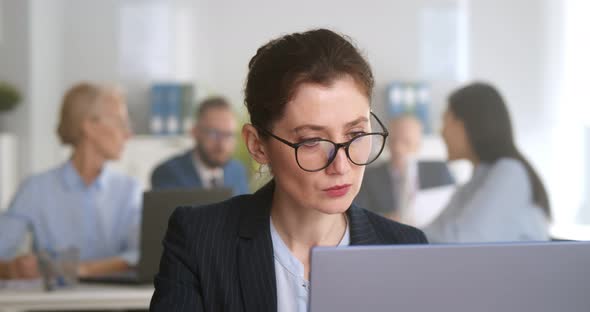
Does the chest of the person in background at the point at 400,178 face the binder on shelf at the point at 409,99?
no

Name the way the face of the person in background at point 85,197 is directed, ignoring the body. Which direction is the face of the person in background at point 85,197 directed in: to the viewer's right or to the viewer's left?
to the viewer's right

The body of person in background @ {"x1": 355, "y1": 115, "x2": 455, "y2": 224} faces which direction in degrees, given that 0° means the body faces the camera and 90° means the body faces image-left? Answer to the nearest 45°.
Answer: approximately 0°

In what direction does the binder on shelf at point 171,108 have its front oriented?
toward the camera

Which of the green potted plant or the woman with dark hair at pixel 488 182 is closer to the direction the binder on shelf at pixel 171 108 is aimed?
the woman with dark hair

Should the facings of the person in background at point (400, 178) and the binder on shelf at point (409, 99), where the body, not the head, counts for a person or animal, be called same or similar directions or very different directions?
same or similar directions

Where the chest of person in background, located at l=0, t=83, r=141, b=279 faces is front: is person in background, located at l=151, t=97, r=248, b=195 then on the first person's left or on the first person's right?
on the first person's left

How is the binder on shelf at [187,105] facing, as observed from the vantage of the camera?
facing the viewer

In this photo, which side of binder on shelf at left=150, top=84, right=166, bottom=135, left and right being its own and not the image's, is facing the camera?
front

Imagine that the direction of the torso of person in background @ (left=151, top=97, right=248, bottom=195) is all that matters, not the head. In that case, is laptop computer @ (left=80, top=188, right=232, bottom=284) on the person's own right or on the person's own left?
on the person's own right

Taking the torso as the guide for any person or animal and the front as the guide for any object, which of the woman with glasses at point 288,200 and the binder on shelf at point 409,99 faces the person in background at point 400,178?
the binder on shelf

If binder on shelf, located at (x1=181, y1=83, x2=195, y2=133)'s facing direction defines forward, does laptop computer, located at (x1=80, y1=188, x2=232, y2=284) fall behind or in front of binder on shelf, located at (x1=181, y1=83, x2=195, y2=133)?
in front

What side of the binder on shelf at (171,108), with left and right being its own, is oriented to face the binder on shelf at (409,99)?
left

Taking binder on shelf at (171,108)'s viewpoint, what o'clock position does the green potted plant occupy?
The green potted plant is roughly at 3 o'clock from the binder on shelf.

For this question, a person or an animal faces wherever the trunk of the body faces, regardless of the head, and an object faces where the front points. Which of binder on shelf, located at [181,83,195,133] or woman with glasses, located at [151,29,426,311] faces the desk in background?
the binder on shelf

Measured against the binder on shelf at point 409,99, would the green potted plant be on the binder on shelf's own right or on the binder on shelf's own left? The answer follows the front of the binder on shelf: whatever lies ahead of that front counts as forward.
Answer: on the binder on shelf's own right

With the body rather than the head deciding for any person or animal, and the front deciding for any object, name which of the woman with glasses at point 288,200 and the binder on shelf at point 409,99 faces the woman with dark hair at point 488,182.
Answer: the binder on shelf

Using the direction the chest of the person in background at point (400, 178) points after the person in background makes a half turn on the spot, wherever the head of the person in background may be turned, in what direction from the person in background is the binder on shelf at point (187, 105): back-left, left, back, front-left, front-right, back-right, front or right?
front-left

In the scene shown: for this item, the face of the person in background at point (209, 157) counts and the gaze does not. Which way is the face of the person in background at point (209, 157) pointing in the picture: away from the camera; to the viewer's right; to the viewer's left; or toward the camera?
toward the camera
